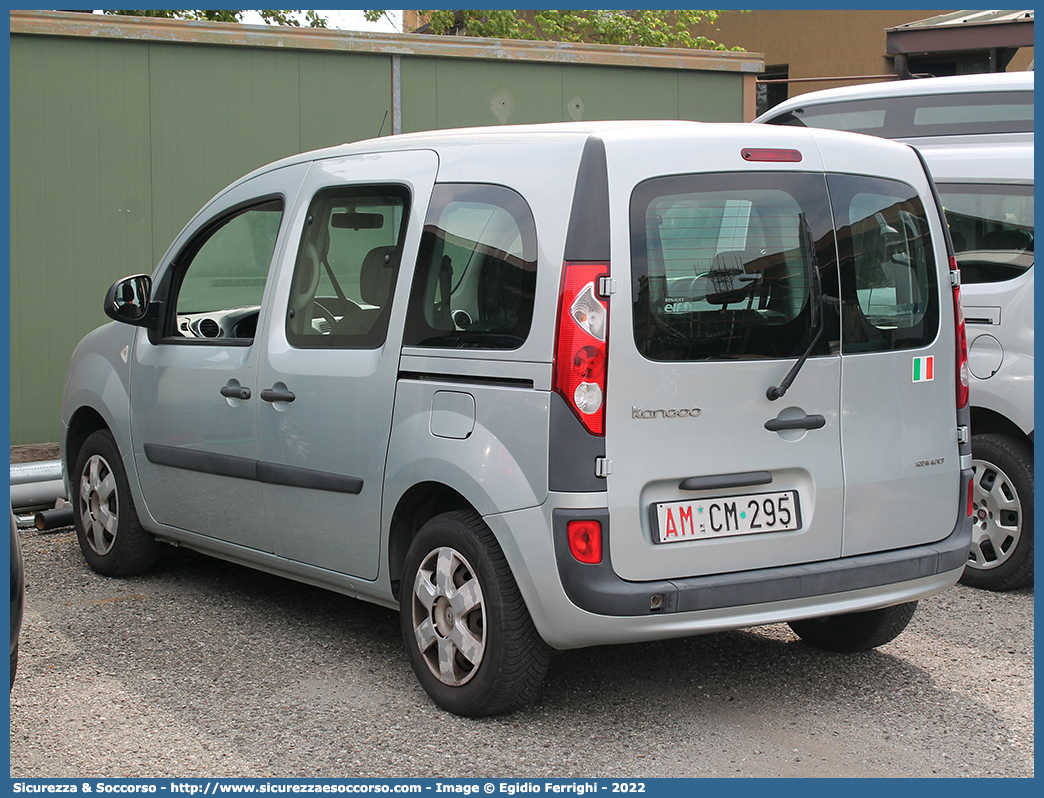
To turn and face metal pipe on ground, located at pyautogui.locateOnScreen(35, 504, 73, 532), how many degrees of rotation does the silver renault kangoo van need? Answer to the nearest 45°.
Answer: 0° — it already faces it

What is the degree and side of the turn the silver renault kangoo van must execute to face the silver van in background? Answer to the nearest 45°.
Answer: approximately 90° to its right

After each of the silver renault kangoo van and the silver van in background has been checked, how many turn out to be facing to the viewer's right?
0

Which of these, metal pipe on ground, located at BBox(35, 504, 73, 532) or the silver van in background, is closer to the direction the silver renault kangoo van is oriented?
the metal pipe on ground

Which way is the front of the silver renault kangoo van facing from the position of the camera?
facing away from the viewer and to the left of the viewer

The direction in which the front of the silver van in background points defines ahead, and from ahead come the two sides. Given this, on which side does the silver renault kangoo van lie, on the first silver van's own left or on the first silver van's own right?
on the first silver van's own left

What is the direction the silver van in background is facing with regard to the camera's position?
facing away from the viewer and to the left of the viewer

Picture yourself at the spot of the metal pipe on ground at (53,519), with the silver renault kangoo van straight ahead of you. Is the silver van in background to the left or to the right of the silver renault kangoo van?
left

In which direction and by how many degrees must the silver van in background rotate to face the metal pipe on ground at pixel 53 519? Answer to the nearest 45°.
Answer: approximately 45° to its left
